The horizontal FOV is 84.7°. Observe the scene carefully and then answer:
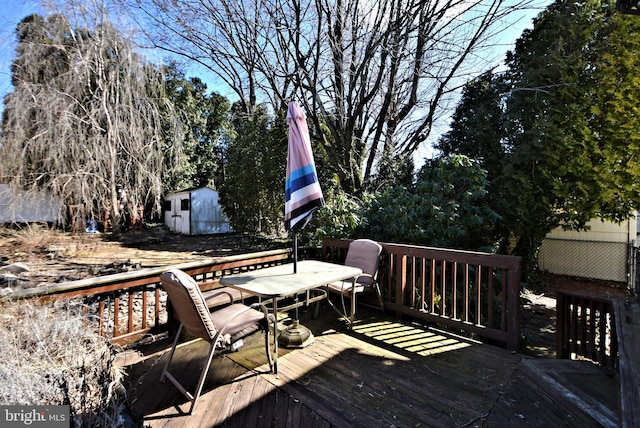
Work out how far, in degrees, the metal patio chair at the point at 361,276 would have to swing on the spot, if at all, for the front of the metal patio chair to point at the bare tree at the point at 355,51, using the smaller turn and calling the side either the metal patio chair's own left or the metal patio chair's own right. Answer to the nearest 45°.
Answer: approximately 135° to the metal patio chair's own right

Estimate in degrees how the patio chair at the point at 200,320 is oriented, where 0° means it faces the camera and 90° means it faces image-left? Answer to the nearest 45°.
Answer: approximately 225°

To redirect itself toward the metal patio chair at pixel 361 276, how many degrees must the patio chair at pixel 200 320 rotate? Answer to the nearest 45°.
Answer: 0° — it already faces it

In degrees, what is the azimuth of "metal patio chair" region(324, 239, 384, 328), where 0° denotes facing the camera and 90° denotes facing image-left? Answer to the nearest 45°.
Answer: approximately 45°

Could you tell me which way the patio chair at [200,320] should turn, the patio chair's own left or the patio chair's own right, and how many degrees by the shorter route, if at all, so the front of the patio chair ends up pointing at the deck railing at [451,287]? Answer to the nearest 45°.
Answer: approximately 45° to the patio chair's own right

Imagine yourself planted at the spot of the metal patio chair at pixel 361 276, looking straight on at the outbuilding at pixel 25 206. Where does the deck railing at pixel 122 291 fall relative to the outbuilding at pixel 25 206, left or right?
left

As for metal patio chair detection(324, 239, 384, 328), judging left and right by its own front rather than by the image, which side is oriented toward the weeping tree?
right

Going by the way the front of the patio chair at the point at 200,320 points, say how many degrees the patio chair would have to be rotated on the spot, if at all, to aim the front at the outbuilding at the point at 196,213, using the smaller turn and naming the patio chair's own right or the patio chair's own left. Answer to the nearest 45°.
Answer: approximately 45° to the patio chair's own left

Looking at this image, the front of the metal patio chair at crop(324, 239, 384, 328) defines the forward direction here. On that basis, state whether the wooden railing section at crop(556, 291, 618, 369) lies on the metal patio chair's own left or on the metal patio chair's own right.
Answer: on the metal patio chair's own left

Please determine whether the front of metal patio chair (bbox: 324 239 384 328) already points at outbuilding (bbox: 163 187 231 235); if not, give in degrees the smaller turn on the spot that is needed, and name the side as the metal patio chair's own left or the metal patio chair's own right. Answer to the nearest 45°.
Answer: approximately 90° to the metal patio chair's own right

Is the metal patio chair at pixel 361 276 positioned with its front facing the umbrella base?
yes

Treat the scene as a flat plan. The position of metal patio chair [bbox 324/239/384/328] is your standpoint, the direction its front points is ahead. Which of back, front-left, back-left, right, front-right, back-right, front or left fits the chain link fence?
back

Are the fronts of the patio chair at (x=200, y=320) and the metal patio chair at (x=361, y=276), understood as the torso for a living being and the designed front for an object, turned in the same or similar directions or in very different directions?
very different directions

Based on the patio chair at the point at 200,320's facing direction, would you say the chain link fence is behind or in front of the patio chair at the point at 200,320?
in front
